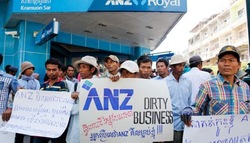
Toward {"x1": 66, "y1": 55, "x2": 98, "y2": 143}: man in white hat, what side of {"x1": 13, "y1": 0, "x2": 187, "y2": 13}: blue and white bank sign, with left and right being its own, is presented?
front

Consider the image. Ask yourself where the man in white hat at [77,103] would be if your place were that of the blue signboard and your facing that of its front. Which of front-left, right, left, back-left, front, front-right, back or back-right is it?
front-left

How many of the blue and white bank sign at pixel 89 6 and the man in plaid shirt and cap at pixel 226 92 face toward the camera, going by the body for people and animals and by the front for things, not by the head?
2

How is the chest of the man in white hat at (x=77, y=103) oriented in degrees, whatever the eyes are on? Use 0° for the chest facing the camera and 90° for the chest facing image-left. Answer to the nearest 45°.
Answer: approximately 45°

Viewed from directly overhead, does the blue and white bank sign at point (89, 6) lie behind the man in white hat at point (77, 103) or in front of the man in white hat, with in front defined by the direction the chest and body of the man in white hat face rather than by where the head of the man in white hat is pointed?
behind

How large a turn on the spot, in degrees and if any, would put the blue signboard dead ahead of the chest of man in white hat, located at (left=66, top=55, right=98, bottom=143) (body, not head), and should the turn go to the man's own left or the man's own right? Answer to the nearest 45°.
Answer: approximately 135° to the man's own right

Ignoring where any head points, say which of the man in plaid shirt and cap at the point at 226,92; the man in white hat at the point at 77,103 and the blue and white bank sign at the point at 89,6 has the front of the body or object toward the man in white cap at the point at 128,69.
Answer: the blue and white bank sign

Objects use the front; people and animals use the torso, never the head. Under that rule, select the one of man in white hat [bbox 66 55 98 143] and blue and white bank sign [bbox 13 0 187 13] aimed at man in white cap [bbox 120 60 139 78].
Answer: the blue and white bank sign

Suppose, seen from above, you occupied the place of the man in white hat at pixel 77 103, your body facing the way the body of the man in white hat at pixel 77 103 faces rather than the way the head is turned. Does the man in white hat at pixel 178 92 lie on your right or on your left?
on your left

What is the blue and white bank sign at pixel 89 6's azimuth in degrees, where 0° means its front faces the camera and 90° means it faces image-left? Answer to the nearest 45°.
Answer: approximately 0°

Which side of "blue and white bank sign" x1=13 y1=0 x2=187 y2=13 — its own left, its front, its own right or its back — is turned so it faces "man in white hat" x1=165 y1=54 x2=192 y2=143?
front
